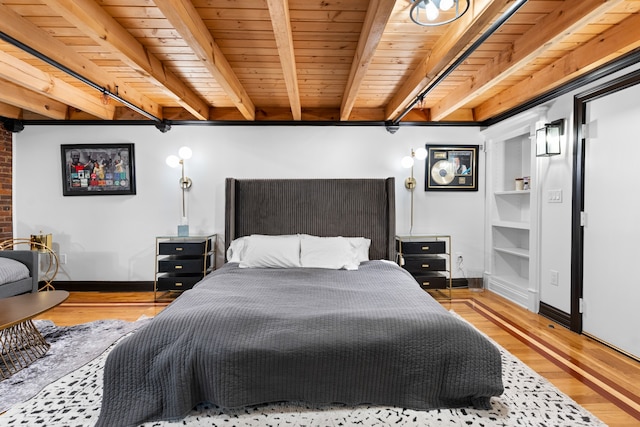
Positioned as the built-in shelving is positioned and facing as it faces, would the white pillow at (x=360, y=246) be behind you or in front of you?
in front

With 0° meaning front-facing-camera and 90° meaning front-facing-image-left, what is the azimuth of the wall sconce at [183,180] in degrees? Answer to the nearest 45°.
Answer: approximately 0°

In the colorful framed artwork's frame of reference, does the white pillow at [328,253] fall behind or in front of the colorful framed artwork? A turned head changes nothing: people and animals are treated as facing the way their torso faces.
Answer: in front

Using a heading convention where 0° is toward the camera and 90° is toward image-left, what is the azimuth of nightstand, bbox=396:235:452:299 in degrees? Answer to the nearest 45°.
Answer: approximately 0°

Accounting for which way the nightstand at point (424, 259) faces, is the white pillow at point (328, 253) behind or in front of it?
in front

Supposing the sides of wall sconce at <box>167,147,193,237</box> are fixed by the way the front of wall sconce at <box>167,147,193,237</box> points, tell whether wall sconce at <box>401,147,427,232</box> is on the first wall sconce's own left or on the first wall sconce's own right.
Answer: on the first wall sconce's own left

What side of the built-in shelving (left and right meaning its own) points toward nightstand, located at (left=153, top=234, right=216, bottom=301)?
front

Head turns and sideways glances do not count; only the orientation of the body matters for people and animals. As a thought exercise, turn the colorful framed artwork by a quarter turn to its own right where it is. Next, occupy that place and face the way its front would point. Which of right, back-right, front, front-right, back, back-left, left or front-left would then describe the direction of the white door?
back-left

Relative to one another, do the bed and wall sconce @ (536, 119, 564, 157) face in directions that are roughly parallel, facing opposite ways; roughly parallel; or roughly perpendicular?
roughly perpendicular
